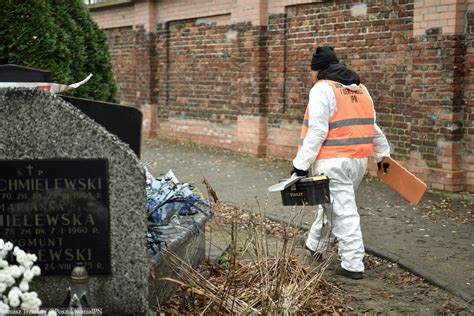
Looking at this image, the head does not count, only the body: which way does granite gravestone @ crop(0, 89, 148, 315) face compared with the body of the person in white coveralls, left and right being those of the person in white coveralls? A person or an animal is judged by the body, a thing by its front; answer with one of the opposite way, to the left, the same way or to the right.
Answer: the opposite way

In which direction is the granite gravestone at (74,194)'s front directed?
toward the camera

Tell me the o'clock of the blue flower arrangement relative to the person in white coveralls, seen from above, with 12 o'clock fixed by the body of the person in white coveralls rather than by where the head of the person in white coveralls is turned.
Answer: The blue flower arrangement is roughly at 9 o'clock from the person in white coveralls.

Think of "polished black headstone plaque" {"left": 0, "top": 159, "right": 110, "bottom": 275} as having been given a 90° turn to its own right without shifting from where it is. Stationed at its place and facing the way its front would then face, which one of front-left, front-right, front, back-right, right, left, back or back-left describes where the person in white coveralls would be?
back-right

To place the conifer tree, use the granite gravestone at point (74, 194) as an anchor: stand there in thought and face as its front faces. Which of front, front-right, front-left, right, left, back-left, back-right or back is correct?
back

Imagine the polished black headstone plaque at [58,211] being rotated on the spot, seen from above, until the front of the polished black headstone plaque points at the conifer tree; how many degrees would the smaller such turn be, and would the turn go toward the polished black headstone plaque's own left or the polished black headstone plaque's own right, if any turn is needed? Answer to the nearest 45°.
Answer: approximately 180°

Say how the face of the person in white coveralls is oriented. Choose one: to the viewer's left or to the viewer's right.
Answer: to the viewer's left

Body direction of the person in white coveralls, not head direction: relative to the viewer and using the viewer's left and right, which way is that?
facing away from the viewer and to the left of the viewer

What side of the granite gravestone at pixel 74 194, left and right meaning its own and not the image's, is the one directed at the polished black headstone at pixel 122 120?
back

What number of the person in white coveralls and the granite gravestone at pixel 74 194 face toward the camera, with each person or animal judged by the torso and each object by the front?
1
